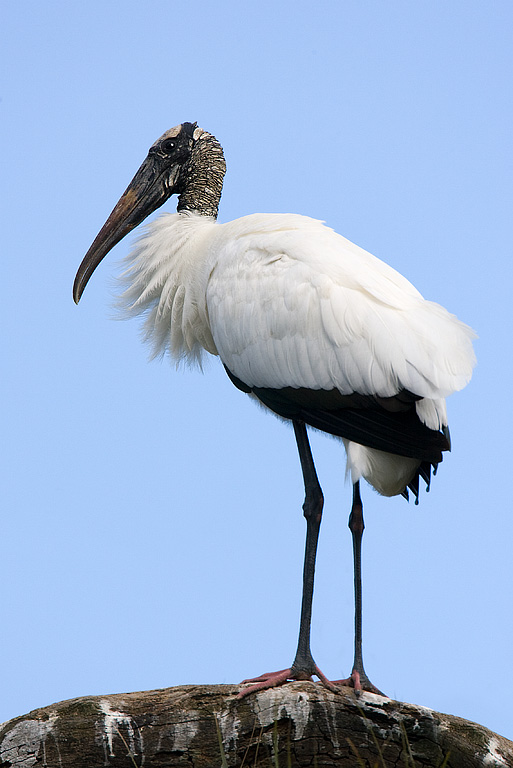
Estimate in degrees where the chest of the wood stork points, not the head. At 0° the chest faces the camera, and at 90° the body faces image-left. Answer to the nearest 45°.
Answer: approximately 90°
